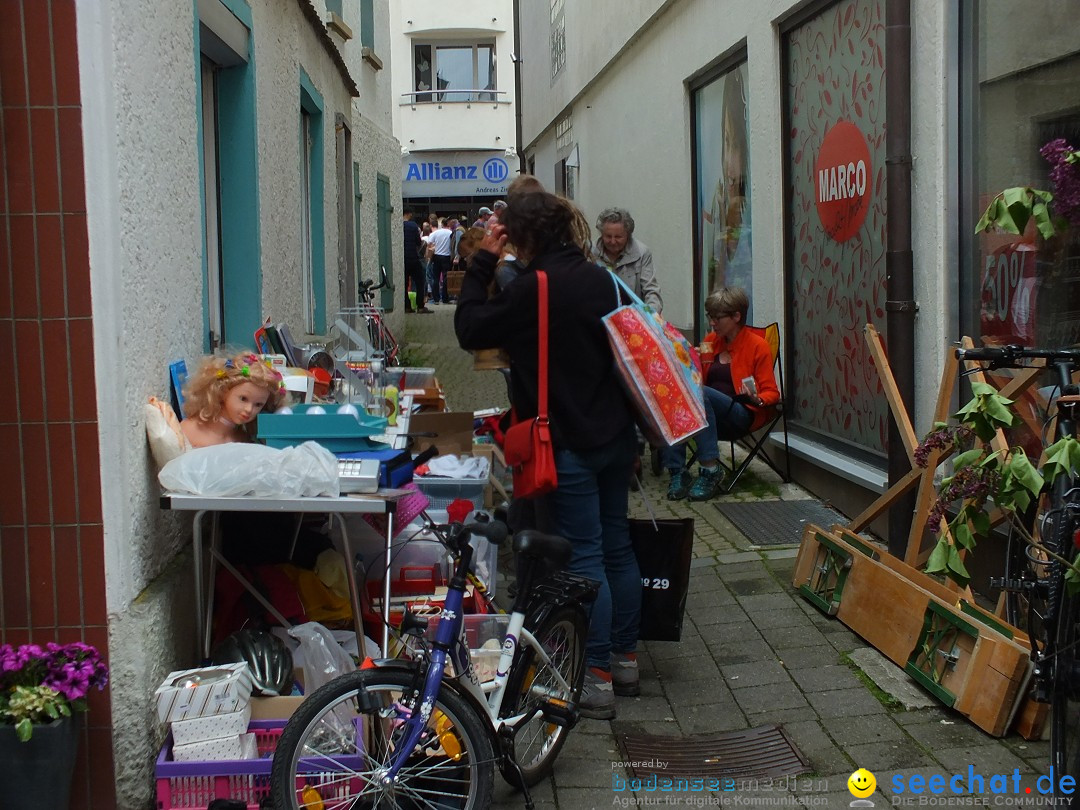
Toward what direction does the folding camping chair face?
to the viewer's left

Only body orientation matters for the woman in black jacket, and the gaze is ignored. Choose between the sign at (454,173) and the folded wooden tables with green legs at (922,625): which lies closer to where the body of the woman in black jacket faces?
the sign

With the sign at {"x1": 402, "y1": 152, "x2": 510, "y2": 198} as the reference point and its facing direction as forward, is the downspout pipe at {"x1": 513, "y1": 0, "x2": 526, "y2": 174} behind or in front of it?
in front

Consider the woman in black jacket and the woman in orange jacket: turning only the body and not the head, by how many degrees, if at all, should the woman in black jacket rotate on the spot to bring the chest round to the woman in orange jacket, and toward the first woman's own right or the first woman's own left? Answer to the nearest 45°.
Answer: approximately 45° to the first woman's own right

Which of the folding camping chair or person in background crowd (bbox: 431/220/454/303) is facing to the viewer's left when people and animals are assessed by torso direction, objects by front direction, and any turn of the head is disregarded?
the folding camping chair

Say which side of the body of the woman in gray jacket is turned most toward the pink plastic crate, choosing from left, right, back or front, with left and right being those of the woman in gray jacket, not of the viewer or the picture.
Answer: front
